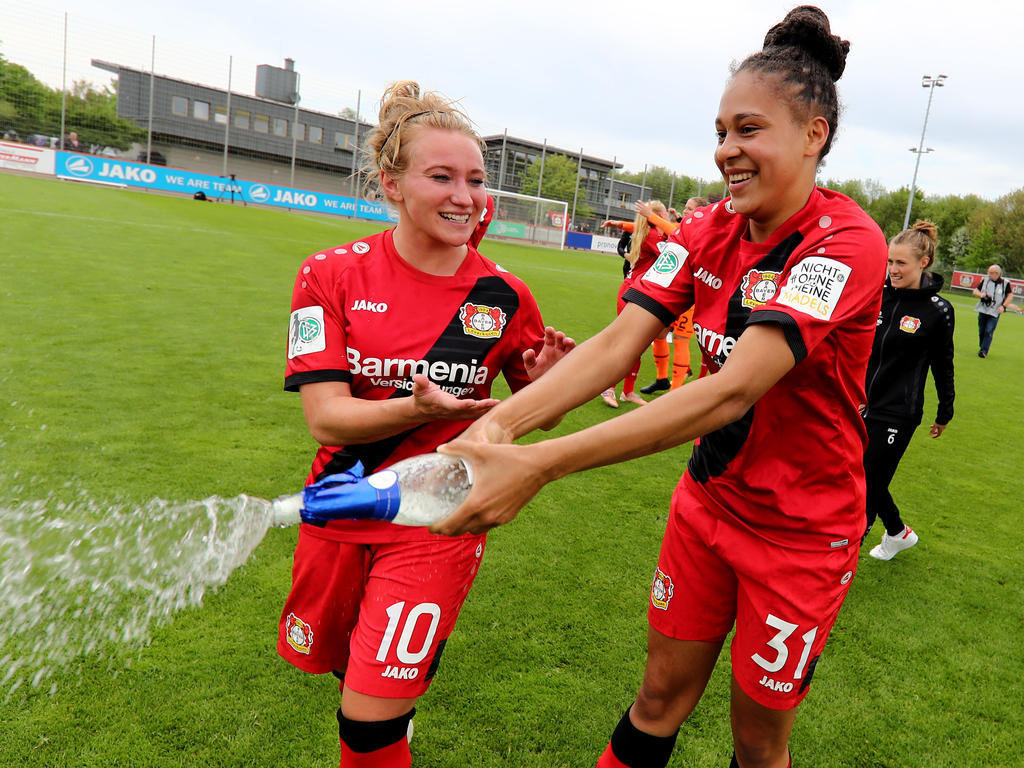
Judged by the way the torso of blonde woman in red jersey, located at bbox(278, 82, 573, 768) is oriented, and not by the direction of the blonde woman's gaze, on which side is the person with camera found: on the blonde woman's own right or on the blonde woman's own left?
on the blonde woman's own left

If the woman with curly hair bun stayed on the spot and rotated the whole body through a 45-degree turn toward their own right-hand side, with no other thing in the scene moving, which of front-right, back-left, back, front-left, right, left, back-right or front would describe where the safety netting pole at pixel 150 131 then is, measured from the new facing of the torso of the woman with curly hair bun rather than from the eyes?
front-right

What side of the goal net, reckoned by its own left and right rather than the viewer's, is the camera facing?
front

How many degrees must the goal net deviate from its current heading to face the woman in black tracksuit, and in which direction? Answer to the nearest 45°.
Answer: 0° — it already faces them

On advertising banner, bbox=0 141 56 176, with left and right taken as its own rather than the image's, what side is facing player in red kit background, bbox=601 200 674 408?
front

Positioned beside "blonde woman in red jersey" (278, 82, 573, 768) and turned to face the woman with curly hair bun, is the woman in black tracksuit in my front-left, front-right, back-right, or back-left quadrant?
front-left

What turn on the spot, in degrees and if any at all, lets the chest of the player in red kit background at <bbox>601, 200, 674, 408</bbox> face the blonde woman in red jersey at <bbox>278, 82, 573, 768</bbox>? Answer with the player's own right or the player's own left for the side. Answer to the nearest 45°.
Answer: approximately 90° to the player's own right

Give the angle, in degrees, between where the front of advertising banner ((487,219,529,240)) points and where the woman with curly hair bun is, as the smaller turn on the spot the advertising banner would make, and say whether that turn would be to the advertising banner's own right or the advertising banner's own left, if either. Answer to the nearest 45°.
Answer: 0° — it already faces them

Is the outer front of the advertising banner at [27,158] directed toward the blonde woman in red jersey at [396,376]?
yes

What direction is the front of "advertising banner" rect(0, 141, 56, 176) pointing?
toward the camera

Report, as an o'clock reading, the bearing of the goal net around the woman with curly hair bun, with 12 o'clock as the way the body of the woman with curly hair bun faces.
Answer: The goal net is roughly at 4 o'clock from the woman with curly hair bun.

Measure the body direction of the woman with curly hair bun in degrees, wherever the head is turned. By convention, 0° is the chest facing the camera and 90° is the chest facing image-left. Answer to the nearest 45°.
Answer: approximately 45°
